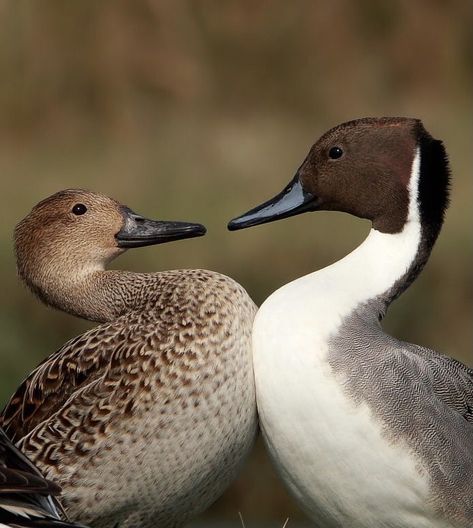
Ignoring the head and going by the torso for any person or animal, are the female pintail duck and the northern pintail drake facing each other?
yes

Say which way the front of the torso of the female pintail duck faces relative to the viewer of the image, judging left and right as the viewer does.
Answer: facing to the right of the viewer

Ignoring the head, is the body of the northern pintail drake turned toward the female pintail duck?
yes

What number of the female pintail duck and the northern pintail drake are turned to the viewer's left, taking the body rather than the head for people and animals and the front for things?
1

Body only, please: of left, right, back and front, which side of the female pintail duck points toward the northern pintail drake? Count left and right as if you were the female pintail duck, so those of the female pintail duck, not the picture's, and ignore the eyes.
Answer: front

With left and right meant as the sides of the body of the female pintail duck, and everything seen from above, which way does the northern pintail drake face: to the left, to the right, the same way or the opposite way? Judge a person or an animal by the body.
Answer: the opposite way

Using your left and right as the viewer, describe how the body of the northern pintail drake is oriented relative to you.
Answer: facing to the left of the viewer
